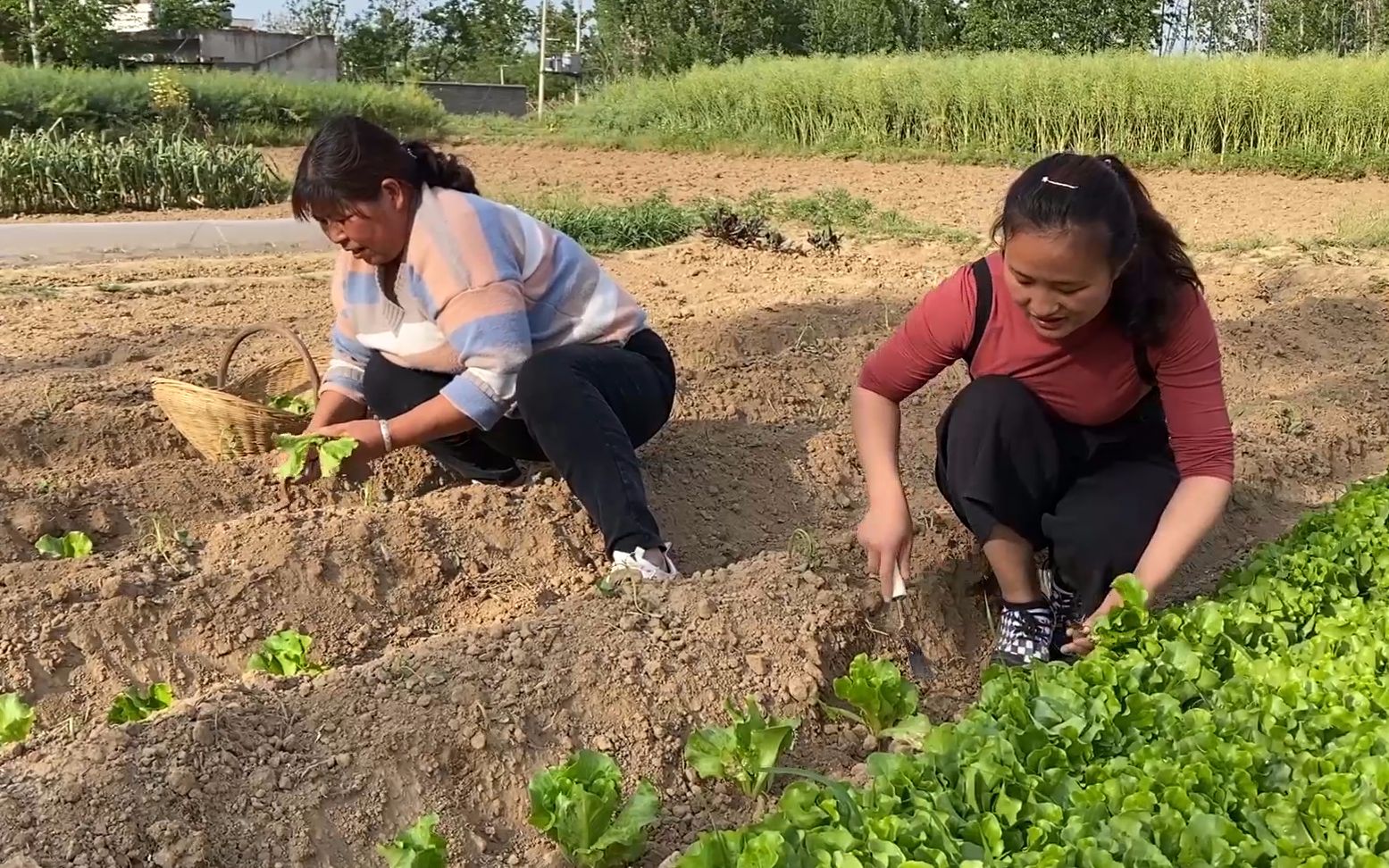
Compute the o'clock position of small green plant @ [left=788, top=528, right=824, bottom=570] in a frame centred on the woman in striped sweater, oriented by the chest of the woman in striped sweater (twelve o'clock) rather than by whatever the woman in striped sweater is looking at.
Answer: The small green plant is roughly at 8 o'clock from the woman in striped sweater.

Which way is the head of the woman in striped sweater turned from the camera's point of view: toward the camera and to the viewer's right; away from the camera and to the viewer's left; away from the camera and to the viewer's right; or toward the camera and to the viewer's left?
toward the camera and to the viewer's left

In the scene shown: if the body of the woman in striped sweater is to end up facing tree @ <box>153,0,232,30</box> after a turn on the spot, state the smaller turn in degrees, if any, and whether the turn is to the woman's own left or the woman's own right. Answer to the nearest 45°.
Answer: approximately 135° to the woman's own right

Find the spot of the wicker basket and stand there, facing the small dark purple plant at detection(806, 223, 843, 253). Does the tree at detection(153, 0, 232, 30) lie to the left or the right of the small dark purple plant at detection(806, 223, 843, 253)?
left

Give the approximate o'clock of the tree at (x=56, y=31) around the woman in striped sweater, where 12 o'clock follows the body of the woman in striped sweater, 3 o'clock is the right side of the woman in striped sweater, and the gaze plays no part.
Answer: The tree is roughly at 4 o'clock from the woman in striped sweater.

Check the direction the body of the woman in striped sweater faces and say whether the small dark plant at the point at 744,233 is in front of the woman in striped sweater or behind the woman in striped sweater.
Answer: behind

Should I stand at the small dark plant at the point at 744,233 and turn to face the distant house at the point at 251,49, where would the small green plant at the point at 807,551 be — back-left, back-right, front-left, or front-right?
back-left

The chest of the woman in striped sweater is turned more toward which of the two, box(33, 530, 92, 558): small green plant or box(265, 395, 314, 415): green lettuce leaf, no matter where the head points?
the small green plant

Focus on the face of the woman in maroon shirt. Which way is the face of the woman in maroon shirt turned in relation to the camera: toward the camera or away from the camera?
toward the camera

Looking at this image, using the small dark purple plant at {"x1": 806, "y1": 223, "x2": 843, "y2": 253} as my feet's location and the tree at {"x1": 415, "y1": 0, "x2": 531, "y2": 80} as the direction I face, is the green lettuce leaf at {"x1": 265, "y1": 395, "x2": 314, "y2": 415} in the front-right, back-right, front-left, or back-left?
back-left

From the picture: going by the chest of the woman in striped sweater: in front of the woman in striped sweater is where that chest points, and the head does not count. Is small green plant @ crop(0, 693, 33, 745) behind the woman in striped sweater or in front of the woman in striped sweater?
in front

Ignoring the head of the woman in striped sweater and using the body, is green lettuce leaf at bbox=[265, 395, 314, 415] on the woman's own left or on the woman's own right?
on the woman's own right

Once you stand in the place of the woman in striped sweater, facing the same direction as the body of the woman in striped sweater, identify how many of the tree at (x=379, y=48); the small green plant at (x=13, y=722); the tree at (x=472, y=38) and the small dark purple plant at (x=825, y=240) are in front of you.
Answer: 1

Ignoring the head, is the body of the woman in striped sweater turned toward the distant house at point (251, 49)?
no

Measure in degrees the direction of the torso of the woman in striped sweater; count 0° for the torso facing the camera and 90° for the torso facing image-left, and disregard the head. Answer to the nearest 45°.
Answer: approximately 45°

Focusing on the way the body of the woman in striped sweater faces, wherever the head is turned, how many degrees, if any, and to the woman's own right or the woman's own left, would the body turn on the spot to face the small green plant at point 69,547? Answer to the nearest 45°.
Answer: approximately 45° to the woman's own right

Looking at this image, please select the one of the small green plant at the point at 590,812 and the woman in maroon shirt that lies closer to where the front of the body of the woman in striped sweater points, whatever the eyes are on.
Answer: the small green plant

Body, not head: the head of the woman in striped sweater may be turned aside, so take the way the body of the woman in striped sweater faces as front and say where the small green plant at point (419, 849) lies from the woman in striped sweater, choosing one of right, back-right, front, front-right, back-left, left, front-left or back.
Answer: front-left
